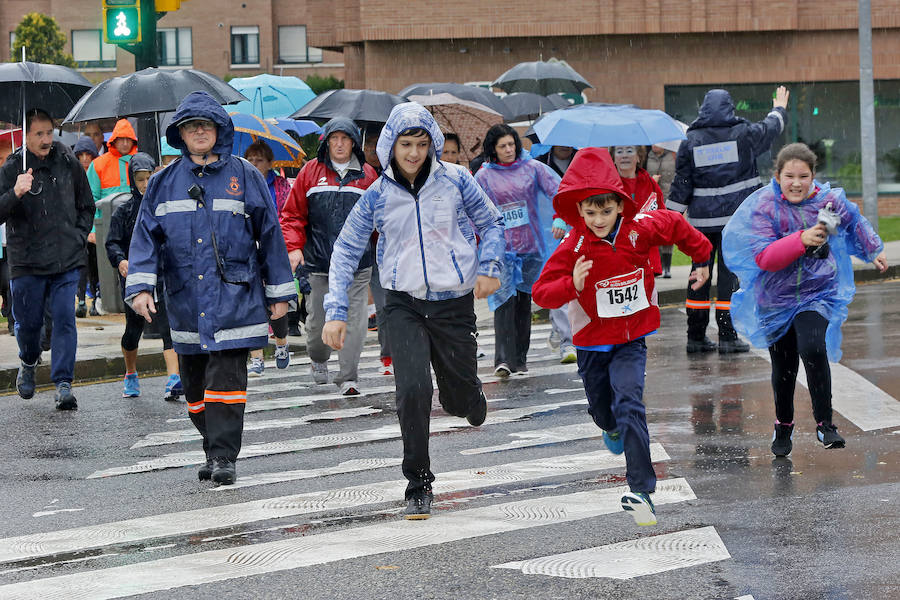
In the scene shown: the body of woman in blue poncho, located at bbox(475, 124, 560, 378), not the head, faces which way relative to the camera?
toward the camera

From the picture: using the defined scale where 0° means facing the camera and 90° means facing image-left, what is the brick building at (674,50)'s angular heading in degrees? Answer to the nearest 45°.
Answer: approximately 0°

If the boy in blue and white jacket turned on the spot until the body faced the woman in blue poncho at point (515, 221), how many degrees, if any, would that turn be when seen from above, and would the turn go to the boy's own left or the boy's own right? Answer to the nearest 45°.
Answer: approximately 180°

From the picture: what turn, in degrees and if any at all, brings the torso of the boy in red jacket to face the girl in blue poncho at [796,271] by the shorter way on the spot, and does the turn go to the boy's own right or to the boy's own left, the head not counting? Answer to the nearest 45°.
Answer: approximately 135° to the boy's own left

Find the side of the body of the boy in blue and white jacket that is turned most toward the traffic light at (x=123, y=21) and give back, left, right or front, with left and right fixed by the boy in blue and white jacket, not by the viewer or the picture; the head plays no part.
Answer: back

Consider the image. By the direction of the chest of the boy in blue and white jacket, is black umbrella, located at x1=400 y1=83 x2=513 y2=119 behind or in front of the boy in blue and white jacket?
behind

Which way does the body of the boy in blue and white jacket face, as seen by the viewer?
toward the camera

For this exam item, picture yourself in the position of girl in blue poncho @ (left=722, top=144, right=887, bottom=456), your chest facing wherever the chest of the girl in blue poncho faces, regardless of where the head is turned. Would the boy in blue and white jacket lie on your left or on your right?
on your right
